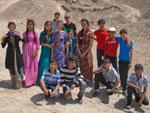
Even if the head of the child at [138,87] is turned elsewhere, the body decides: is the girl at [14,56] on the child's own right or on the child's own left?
on the child's own right

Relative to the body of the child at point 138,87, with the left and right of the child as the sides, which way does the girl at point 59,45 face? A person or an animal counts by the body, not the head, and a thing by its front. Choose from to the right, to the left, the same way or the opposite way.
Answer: the same way

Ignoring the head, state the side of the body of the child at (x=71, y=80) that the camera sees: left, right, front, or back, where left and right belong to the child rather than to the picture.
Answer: front

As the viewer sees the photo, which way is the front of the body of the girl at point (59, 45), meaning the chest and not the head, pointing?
toward the camera

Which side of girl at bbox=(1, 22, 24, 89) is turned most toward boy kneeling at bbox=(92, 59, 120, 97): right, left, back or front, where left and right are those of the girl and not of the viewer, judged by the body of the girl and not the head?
left

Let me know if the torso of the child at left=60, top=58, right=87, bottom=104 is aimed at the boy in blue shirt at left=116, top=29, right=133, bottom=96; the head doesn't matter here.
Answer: no

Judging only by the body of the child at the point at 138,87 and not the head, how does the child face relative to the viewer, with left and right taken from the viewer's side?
facing the viewer

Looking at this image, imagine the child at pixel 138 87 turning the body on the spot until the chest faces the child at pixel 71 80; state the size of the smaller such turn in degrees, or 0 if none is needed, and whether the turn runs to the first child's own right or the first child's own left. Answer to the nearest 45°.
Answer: approximately 90° to the first child's own right

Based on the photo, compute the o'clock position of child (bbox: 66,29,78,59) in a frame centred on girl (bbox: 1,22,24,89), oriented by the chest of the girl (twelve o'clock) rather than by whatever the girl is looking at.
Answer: The child is roughly at 9 o'clock from the girl.

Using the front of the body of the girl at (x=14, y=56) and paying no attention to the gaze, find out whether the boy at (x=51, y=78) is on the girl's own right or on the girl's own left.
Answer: on the girl's own left

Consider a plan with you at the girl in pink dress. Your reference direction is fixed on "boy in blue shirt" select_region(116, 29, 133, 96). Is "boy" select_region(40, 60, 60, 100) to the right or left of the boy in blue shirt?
right

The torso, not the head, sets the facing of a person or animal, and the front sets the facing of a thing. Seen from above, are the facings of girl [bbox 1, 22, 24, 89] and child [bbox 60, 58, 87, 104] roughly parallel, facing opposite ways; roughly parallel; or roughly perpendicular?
roughly parallel

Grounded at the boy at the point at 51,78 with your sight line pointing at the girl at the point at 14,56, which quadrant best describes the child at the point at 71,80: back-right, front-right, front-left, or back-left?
back-right

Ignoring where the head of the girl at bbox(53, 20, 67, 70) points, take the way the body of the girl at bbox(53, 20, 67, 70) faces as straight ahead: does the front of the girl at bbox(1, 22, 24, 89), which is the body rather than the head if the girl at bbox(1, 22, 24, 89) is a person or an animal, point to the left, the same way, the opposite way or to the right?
the same way
